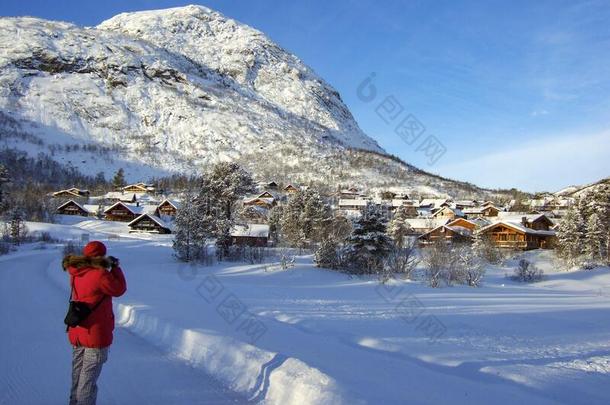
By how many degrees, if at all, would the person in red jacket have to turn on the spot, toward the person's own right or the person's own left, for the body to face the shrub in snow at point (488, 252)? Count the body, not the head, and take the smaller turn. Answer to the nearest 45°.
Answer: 0° — they already face it

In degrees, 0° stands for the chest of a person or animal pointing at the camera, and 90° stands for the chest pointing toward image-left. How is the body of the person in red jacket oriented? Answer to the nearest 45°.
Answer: approximately 225°

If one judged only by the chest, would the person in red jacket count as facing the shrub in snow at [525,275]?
yes

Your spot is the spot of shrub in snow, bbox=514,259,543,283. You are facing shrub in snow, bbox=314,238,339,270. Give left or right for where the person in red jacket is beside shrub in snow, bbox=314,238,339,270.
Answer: left

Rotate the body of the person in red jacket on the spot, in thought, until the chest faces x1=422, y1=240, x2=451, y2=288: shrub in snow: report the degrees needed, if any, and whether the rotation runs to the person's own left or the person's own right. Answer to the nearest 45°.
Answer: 0° — they already face it

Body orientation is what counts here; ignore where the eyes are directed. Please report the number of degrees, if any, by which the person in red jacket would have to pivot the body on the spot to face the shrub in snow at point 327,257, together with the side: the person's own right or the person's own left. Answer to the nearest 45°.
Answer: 0° — they already face it

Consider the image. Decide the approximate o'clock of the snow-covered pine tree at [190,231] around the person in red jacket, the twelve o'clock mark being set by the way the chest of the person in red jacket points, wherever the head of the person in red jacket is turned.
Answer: The snow-covered pine tree is roughly at 11 o'clock from the person in red jacket.

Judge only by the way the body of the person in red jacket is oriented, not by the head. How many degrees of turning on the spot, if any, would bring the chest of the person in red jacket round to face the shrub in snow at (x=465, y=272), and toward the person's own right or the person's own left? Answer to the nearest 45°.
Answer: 0° — they already face it
